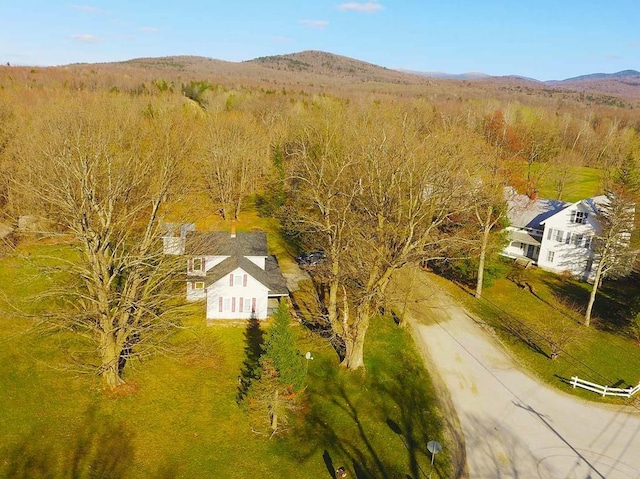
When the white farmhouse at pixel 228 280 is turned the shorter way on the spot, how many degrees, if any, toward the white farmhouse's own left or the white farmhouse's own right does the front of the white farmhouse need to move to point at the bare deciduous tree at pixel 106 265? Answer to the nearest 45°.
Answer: approximately 45° to the white farmhouse's own right

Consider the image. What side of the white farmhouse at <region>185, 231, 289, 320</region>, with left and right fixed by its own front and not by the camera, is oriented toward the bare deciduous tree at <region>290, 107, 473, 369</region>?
left

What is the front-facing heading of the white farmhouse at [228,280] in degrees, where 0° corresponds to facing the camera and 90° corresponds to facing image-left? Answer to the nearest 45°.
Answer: approximately 0°

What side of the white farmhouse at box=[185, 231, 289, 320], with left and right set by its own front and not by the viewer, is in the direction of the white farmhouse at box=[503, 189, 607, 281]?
left

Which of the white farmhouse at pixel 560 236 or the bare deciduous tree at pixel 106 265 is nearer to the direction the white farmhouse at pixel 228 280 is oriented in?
the bare deciduous tree

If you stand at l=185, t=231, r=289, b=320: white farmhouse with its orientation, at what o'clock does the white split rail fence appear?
The white split rail fence is roughly at 10 o'clock from the white farmhouse.

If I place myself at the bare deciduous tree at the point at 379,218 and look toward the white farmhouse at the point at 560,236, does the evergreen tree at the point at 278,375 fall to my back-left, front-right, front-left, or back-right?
back-right

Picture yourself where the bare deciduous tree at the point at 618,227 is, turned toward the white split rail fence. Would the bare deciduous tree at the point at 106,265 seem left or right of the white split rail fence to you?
right
